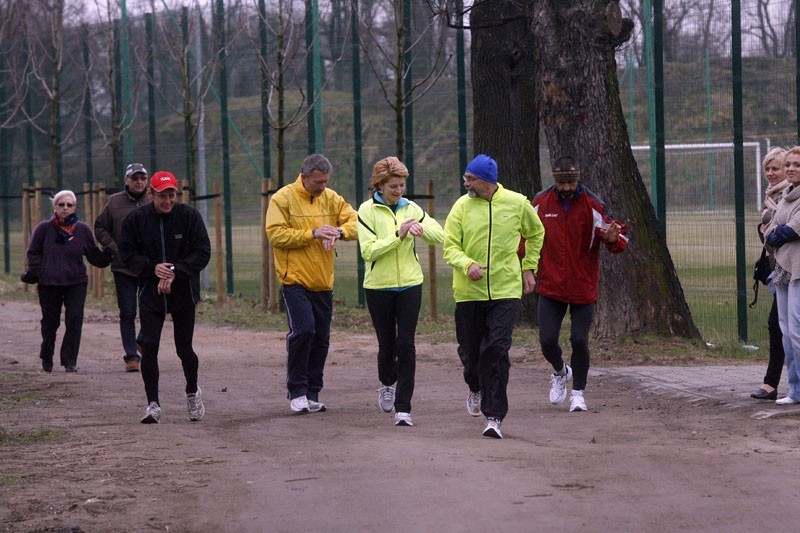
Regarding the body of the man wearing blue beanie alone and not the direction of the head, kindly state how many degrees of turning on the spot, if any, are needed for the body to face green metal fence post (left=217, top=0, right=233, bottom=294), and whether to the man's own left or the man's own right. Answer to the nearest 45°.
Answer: approximately 180°

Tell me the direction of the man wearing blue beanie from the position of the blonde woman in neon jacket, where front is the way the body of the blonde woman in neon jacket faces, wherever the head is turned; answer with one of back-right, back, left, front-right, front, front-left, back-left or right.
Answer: front-left

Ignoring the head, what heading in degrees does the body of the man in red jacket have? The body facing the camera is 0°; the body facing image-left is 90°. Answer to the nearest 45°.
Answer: approximately 0°

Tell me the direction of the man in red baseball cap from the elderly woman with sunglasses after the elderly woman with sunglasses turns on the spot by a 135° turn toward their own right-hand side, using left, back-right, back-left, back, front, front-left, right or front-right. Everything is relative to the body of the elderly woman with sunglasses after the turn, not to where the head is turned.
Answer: back-left

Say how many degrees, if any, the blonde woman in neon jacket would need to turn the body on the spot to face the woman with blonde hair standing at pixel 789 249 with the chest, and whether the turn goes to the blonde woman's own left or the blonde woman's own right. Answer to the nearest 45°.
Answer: approximately 90° to the blonde woman's own left

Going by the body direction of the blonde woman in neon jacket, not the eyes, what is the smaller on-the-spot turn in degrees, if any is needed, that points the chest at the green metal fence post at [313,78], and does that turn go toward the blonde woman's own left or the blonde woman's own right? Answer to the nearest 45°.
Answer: approximately 180°

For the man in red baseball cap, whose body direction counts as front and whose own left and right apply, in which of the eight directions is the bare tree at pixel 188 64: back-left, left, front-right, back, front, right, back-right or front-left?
back

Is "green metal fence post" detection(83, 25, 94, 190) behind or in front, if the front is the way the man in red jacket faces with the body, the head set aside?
behind

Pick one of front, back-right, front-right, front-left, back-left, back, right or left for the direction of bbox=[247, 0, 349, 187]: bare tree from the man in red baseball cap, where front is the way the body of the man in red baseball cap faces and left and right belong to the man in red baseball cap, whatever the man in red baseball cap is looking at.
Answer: back

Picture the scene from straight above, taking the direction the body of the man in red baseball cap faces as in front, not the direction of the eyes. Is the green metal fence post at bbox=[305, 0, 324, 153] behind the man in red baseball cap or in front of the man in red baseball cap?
behind

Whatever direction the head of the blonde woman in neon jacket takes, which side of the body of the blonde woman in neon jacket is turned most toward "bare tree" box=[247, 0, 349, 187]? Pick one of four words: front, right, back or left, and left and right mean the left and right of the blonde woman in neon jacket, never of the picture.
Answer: back

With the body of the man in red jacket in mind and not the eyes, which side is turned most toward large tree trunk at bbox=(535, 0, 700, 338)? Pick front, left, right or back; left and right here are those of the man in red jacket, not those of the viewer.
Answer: back

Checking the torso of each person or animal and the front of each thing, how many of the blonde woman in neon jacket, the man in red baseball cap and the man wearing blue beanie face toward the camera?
3

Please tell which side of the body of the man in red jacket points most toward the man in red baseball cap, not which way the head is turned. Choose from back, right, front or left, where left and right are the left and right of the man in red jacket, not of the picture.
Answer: right
